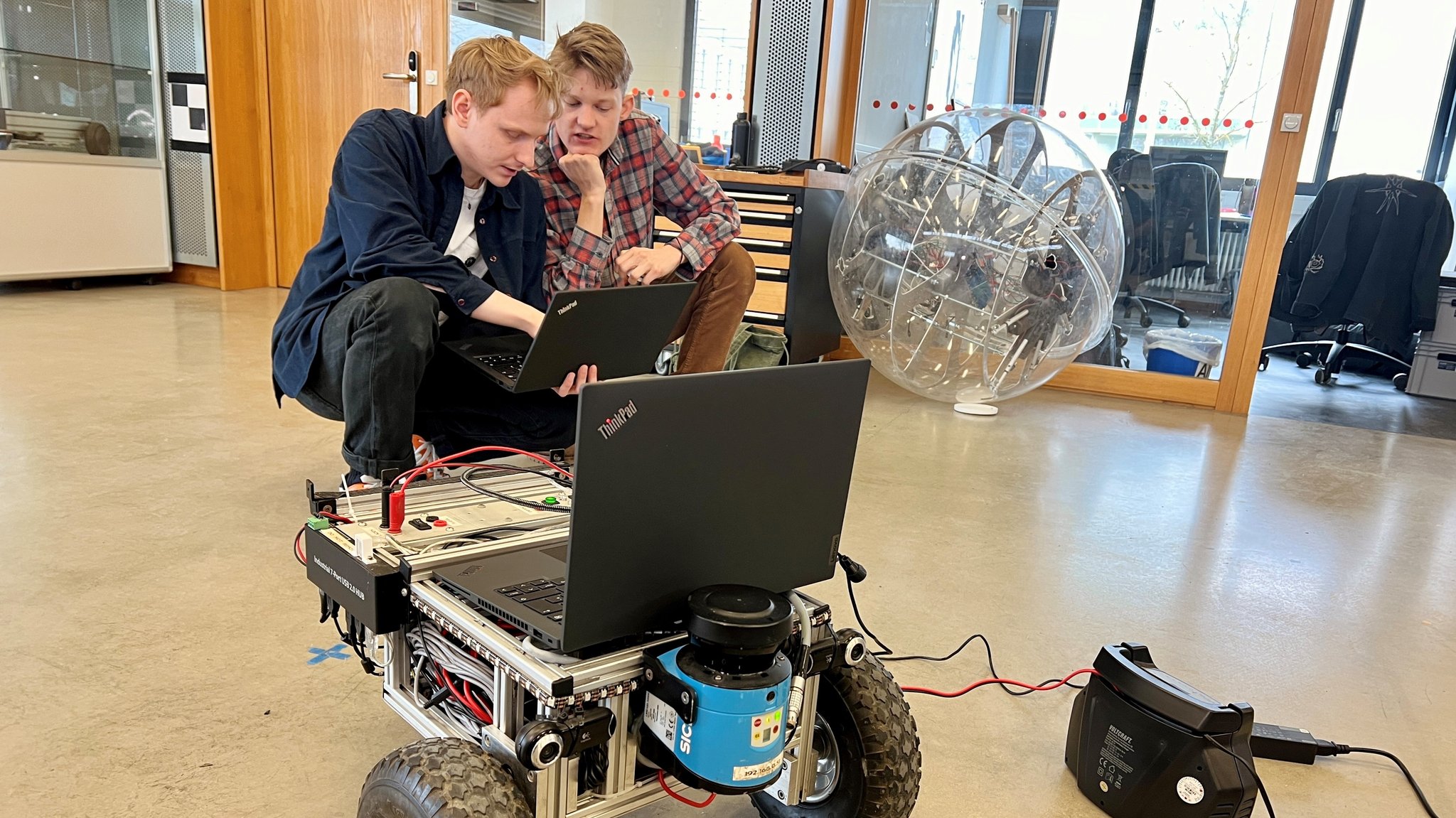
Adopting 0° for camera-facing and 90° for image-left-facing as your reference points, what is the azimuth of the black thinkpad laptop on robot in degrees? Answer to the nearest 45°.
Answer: approximately 135°

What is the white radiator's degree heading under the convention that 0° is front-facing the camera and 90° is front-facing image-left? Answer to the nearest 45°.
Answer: approximately 0°

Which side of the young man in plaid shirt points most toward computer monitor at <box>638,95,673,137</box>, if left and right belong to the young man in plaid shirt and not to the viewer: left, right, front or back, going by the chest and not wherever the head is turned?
back

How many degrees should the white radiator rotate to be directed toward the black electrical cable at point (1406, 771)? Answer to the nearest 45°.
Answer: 0° — it already faces it

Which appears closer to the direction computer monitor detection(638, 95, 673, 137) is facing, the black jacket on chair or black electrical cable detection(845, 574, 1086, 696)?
the black electrical cable

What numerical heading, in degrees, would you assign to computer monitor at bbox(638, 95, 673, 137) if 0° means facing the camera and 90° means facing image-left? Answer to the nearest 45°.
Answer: approximately 45°

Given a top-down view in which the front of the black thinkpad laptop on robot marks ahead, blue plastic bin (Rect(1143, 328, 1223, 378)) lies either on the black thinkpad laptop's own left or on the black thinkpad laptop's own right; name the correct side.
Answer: on the black thinkpad laptop's own right

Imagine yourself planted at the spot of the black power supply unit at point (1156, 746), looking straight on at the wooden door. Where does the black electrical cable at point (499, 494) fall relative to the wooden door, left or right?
left

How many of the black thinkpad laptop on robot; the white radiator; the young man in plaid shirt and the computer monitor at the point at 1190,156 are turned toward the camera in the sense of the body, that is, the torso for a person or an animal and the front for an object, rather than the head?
3

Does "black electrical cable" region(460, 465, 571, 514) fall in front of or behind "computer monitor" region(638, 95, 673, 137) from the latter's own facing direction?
in front

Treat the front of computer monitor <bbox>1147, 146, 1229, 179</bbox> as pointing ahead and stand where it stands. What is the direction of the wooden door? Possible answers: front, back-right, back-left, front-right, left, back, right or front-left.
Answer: right

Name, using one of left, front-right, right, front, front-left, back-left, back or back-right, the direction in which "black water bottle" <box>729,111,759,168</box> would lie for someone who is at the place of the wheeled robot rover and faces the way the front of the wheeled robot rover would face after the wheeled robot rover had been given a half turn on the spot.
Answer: front-right
